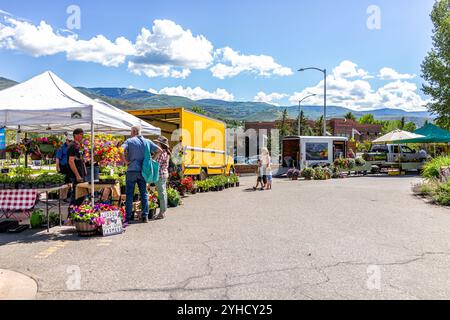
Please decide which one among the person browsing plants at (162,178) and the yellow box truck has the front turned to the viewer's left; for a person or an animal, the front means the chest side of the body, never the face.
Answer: the person browsing plants

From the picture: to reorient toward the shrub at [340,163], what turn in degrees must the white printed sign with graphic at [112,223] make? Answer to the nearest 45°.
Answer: approximately 135° to its left

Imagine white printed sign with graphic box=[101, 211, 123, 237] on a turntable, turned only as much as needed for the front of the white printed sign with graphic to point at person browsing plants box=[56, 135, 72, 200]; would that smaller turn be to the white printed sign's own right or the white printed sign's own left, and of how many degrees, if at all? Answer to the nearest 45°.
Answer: approximately 135° to the white printed sign's own right

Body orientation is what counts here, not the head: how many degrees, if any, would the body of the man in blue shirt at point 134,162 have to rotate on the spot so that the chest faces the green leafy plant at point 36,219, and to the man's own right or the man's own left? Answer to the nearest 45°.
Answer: approximately 90° to the man's own left

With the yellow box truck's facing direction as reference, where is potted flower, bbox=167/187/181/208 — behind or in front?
behind

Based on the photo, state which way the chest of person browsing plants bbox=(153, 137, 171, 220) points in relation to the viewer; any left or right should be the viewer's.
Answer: facing to the left of the viewer

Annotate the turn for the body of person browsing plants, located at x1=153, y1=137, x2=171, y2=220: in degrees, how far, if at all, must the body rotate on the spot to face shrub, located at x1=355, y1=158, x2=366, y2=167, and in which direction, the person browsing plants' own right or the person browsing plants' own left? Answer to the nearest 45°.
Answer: approximately 135° to the person browsing plants' own right

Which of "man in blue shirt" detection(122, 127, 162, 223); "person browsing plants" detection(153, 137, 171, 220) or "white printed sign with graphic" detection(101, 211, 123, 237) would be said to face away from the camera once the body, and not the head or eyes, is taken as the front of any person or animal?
the man in blue shirt

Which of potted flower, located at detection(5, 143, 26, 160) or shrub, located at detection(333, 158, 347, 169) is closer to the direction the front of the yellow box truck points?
the shrub

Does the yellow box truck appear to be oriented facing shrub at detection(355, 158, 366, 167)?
yes

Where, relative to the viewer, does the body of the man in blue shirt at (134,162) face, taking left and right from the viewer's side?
facing away from the viewer

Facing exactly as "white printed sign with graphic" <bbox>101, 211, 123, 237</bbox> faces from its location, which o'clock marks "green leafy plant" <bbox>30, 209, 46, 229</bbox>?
The green leafy plant is roughly at 4 o'clock from the white printed sign with graphic.

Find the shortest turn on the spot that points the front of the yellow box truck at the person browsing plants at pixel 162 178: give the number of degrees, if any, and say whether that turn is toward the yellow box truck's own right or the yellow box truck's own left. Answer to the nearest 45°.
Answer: approximately 135° to the yellow box truck's own right

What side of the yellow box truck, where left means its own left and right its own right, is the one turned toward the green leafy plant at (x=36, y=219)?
back

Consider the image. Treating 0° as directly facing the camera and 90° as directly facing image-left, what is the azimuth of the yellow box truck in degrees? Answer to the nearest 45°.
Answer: approximately 225°

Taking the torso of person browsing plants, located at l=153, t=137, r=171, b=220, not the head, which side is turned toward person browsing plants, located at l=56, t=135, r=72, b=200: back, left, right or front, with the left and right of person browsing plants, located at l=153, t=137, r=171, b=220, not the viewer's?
front

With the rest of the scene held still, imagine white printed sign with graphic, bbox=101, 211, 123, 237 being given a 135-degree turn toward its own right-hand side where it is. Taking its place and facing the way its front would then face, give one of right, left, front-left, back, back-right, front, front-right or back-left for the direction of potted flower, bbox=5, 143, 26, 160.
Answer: front
